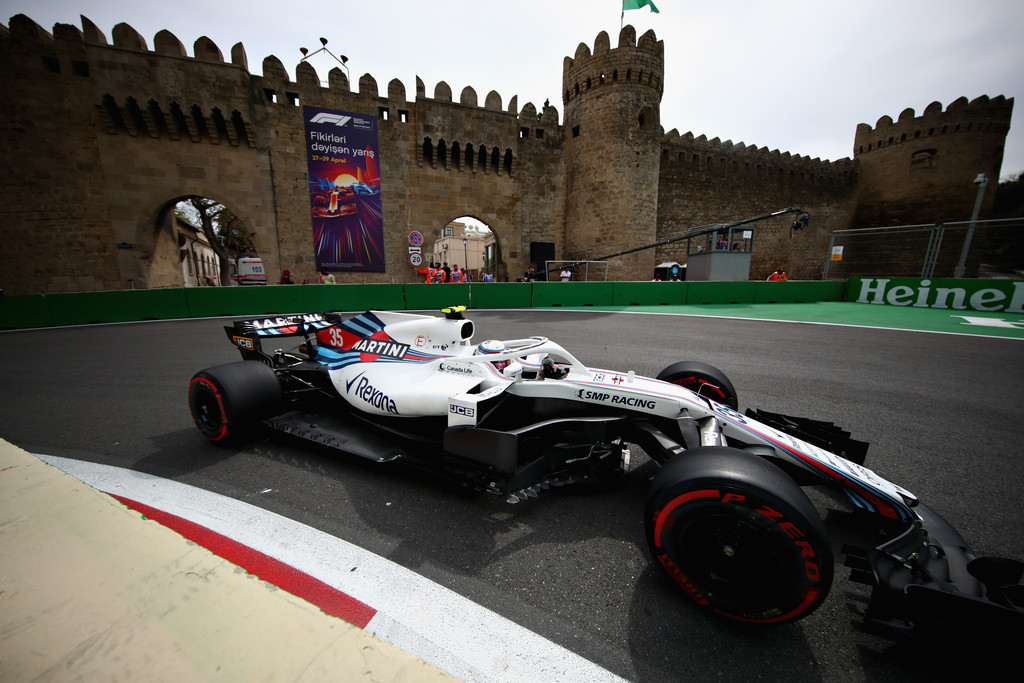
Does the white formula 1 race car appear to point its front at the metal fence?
no

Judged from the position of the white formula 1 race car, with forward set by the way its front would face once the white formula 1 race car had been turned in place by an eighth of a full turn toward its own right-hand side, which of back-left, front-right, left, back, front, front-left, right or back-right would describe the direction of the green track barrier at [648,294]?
back

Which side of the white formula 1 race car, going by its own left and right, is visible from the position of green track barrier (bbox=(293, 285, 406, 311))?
back

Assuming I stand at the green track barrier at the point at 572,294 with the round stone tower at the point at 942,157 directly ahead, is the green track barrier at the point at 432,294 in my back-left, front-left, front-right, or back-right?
back-left

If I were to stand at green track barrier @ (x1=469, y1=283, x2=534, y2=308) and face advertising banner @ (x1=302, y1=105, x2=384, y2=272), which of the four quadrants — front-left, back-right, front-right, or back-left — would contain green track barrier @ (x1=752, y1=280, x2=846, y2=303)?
back-right

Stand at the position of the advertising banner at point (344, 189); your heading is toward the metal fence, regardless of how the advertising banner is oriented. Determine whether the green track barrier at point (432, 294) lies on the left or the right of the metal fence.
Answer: right

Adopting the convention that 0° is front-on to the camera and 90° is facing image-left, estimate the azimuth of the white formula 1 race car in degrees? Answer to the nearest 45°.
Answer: approximately 315°

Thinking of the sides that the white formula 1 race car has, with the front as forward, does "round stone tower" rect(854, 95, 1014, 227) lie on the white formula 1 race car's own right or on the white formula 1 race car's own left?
on the white formula 1 race car's own left

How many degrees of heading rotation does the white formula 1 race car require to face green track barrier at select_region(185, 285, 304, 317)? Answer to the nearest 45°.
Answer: approximately 180°

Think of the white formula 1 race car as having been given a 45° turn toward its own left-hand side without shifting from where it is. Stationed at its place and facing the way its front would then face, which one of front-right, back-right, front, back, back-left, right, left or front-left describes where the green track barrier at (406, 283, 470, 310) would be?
back-left

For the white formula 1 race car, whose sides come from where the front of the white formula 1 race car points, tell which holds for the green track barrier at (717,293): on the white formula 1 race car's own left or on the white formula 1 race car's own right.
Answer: on the white formula 1 race car's own left

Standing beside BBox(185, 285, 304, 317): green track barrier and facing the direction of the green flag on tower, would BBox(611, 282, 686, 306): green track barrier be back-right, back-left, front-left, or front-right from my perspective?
front-right

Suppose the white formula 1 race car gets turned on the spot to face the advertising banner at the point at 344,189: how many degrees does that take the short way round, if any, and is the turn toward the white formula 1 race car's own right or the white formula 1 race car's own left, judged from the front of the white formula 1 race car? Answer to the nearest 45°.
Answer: approximately 180°

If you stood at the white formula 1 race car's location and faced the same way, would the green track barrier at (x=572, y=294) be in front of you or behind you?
behind
